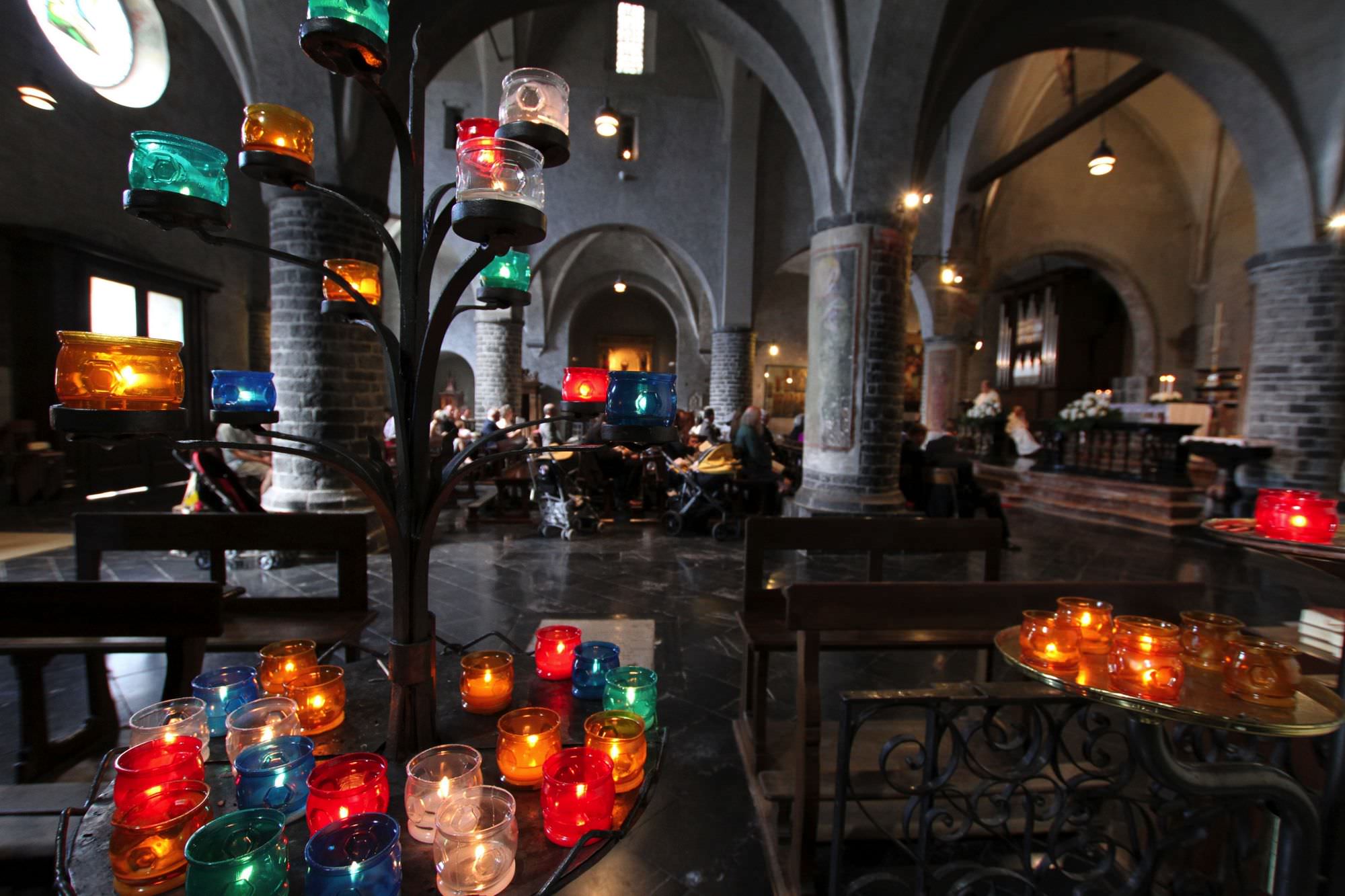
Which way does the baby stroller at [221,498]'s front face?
to the viewer's right

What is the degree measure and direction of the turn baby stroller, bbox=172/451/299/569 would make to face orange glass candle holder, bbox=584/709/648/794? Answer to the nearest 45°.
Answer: approximately 90° to its right

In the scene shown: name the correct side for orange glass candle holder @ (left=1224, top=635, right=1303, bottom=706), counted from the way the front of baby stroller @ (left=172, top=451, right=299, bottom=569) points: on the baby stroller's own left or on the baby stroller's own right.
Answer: on the baby stroller's own right

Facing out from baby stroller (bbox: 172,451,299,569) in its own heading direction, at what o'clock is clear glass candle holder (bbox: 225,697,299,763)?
The clear glass candle holder is roughly at 3 o'clock from the baby stroller.

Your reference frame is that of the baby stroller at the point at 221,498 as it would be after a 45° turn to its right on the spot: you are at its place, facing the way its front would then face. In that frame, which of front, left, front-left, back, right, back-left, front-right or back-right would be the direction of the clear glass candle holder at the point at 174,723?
front-right
